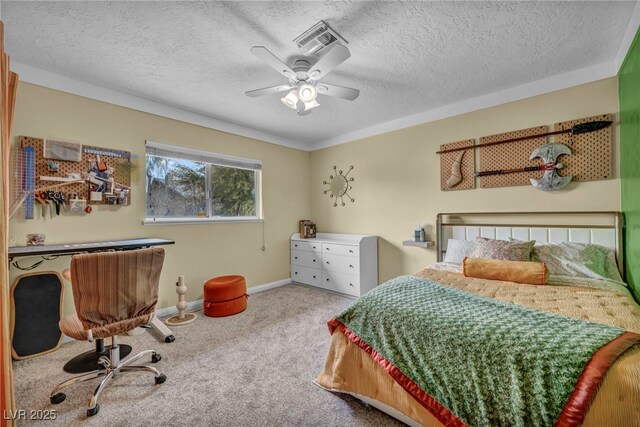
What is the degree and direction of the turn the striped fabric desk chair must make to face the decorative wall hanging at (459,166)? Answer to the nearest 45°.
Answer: approximately 135° to its right

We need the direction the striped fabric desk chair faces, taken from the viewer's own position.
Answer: facing away from the viewer and to the left of the viewer

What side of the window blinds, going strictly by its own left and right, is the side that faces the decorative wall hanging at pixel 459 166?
front

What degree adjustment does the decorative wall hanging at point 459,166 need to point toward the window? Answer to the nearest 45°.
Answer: approximately 45° to its right

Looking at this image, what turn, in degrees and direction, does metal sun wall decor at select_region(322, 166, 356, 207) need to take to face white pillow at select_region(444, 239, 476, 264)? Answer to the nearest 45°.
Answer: approximately 90° to its left

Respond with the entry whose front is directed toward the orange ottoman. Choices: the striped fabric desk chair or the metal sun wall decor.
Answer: the metal sun wall decor

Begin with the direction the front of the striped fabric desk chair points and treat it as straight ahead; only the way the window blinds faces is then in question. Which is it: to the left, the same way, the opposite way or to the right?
the opposite way

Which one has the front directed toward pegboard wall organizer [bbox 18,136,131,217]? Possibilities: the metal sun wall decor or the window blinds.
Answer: the metal sun wall decor

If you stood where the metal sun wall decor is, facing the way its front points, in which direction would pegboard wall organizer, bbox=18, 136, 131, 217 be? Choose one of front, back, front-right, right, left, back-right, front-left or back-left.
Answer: front

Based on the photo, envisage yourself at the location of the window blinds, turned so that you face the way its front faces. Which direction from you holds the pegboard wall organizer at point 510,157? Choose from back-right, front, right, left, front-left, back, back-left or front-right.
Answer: front

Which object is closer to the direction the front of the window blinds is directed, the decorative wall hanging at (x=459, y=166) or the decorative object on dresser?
the decorative wall hanging

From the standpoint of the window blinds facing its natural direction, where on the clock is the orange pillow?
The orange pillow is roughly at 12 o'clock from the window blinds.

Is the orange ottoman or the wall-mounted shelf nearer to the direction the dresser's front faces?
the orange ottoman

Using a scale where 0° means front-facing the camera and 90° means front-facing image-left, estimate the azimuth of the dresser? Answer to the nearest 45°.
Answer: approximately 45°

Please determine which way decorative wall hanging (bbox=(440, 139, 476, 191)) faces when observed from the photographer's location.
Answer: facing the viewer and to the left of the viewer
